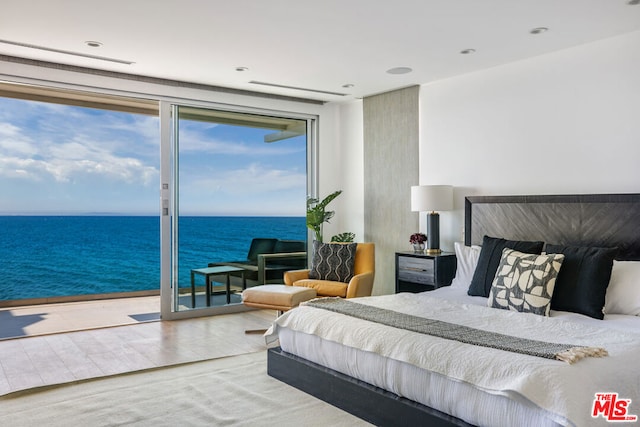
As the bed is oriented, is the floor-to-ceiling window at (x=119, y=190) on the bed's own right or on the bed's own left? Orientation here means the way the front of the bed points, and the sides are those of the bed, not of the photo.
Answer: on the bed's own right

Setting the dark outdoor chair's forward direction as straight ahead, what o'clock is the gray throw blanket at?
The gray throw blanket is roughly at 10 o'clock from the dark outdoor chair.

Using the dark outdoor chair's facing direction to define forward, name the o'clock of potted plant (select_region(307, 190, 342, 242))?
The potted plant is roughly at 8 o'clock from the dark outdoor chair.

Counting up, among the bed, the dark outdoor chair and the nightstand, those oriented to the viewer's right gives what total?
0

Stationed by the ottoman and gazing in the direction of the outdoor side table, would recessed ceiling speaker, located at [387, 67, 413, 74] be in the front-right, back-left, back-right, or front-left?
back-right

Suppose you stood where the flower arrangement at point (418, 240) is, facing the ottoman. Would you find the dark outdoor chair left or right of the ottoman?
right

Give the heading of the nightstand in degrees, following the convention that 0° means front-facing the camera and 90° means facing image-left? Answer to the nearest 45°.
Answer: approximately 45°

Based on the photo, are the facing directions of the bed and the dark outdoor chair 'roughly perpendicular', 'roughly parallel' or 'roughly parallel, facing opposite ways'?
roughly parallel

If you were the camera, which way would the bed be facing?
facing the viewer and to the left of the viewer

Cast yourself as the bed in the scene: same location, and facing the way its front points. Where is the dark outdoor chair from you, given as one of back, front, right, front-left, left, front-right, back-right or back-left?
right

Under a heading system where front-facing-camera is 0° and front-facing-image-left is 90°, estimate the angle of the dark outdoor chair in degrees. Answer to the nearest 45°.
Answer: approximately 45°

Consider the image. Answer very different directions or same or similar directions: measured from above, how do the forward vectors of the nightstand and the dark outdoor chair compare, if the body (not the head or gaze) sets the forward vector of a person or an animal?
same or similar directions
